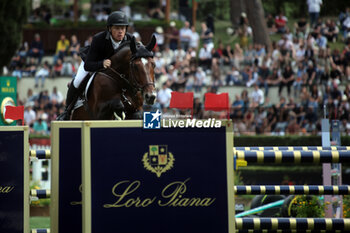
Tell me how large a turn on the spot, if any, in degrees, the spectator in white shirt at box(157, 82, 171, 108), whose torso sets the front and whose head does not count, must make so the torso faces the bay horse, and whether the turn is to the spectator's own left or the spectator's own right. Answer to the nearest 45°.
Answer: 0° — they already face it

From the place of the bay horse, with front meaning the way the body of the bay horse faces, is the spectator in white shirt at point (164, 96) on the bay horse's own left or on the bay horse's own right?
on the bay horse's own left

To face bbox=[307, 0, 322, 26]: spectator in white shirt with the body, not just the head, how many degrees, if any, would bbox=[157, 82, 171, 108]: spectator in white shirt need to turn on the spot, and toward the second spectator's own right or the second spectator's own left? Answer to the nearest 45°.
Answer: approximately 90° to the second spectator's own left

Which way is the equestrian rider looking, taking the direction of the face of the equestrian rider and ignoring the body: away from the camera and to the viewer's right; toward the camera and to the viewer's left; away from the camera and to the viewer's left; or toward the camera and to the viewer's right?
toward the camera and to the viewer's right

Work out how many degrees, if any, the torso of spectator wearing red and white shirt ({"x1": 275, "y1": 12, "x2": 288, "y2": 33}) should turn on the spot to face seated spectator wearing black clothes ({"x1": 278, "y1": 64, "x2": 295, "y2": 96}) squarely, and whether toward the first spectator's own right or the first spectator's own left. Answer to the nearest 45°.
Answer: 0° — they already face them

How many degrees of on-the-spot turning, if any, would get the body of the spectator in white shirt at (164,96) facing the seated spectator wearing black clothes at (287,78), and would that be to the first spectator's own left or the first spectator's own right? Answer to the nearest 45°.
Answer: approximately 90° to the first spectator's own left

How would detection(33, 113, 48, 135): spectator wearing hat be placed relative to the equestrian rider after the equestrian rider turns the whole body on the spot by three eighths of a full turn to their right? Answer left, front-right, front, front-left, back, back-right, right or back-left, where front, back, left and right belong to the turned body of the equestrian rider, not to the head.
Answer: right

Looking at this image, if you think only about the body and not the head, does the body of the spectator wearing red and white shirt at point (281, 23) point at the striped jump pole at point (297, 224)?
yes

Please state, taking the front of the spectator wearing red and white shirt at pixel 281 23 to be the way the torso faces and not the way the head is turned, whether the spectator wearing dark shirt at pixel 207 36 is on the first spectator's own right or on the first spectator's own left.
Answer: on the first spectator's own right

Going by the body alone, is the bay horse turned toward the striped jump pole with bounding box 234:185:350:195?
yes

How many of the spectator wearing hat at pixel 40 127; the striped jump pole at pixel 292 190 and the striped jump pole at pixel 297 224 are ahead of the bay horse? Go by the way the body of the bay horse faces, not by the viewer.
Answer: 2

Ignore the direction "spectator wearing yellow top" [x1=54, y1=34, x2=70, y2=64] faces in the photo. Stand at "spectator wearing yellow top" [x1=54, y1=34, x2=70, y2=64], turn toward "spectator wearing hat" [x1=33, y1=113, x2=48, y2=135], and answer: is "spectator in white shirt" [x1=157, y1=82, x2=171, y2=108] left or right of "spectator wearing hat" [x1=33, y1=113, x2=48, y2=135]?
left

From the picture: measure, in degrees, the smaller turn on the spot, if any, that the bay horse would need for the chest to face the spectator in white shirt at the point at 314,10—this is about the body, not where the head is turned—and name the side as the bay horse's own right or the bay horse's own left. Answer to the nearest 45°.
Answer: approximately 90° to the bay horse's own left
